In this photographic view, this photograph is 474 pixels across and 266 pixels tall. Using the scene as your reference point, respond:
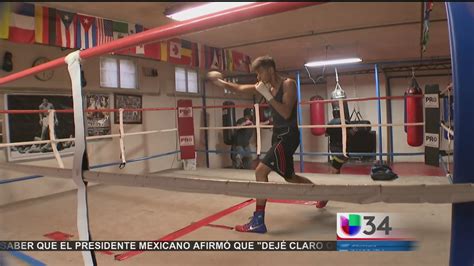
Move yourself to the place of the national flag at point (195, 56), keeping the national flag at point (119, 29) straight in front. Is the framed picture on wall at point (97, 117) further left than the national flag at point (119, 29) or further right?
right

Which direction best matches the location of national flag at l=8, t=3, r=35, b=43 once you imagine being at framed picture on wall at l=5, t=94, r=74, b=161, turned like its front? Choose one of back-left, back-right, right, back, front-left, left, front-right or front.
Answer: front-right

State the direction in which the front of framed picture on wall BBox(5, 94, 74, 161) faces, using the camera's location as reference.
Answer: facing the viewer and to the right of the viewer
